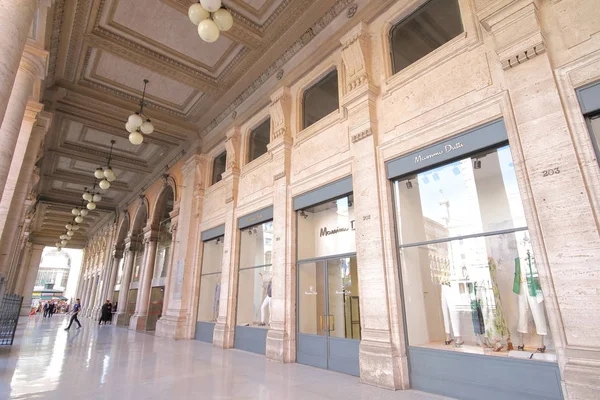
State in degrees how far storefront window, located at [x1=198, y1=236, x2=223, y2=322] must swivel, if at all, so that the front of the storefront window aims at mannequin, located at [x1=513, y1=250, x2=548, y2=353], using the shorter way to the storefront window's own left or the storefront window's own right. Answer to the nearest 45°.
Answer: approximately 90° to the storefront window's own left

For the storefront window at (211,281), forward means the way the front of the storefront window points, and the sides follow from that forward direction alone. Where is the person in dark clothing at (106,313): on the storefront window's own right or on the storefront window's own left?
on the storefront window's own right

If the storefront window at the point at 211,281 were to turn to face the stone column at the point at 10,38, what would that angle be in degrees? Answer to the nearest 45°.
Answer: approximately 45° to its left

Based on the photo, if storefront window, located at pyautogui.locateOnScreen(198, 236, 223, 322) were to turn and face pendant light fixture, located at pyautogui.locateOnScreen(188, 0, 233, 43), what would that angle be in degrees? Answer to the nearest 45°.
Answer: approximately 45° to its left

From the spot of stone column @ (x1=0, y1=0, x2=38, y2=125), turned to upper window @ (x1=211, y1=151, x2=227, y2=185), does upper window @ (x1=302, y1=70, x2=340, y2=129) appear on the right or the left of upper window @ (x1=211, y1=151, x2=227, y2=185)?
right

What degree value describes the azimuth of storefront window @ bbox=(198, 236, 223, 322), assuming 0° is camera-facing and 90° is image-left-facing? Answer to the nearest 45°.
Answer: approximately 45°

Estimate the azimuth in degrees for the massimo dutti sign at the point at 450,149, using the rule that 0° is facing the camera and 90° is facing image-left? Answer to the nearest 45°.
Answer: approximately 45°

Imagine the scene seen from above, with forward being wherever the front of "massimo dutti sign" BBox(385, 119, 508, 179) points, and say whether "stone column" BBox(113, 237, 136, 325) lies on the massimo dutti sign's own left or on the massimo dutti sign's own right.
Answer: on the massimo dutti sign's own right

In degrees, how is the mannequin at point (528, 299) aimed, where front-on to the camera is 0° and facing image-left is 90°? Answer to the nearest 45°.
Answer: approximately 45°
